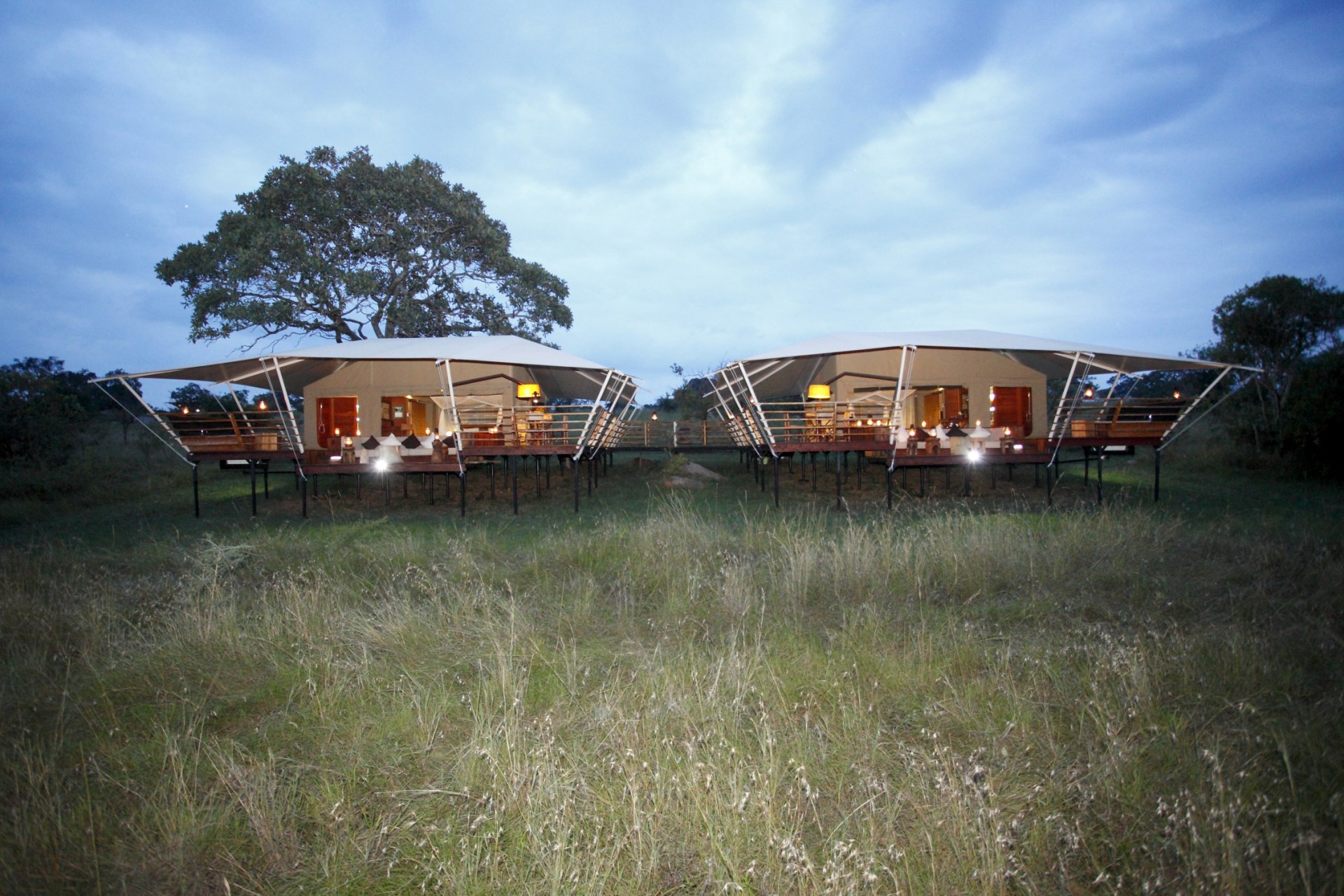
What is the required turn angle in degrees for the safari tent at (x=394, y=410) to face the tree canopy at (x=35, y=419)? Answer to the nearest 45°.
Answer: approximately 135° to its right

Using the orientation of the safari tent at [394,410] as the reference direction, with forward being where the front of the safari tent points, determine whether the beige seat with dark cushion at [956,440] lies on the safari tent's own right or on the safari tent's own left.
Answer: on the safari tent's own left

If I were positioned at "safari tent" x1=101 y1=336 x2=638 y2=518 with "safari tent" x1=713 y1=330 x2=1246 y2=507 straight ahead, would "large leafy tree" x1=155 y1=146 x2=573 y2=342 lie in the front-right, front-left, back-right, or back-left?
back-left

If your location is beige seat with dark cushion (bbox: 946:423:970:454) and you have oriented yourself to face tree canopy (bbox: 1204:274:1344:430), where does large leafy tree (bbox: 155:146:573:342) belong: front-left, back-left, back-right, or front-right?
back-left

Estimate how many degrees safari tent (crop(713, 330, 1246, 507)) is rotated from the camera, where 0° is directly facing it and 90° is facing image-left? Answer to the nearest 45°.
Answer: approximately 0°

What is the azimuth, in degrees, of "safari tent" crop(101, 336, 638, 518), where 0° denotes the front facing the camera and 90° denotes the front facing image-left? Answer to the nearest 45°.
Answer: approximately 0°

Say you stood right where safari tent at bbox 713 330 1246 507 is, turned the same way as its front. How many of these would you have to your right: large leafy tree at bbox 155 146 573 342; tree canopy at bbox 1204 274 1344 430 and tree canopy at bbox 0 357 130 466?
2

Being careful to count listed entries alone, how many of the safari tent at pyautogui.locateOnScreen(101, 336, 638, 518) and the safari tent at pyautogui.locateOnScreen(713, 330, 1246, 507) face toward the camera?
2

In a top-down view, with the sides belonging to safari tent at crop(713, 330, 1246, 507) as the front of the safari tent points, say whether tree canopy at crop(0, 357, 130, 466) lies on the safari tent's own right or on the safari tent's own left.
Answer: on the safari tent's own right

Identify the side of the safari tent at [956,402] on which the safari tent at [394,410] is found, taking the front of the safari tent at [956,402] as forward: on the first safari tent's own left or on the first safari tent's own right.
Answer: on the first safari tent's own right

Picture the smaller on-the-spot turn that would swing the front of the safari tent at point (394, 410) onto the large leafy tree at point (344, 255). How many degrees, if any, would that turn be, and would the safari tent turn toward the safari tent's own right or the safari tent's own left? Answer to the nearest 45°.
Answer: approximately 180°

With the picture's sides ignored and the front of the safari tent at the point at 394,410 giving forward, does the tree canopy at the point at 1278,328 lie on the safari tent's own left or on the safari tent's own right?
on the safari tent's own left
